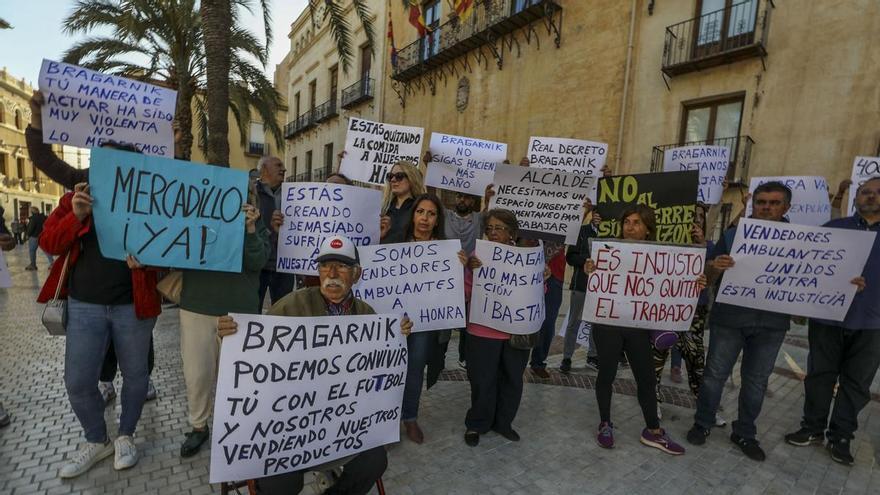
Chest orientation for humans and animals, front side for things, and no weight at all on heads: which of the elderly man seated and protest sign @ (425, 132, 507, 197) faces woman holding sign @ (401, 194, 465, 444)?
the protest sign

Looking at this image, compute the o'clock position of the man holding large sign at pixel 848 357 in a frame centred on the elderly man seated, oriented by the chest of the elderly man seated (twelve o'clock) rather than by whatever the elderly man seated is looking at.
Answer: The man holding large sign is roughly at 9 o'clock from the elderly man seated.

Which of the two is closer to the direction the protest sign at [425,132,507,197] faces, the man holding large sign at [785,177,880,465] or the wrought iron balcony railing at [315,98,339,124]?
the man holding large sign

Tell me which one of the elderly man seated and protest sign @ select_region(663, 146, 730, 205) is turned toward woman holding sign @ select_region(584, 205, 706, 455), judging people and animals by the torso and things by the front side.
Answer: the protest sign

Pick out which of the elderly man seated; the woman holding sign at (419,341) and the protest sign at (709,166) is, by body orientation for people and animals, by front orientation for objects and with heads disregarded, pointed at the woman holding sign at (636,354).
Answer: the protest sign

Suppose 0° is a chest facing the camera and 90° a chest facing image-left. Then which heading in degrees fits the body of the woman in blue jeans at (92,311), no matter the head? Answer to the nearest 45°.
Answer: approximately 0°
